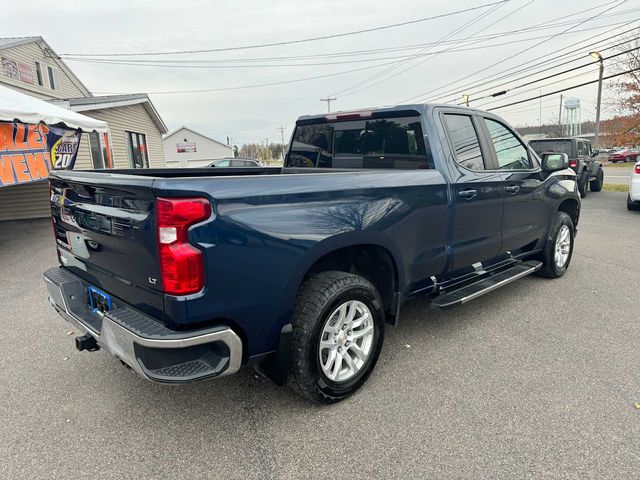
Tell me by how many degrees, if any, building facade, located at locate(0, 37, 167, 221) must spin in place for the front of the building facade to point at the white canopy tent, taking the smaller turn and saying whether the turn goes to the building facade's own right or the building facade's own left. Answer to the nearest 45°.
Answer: approximately 45° to the building facade's own right

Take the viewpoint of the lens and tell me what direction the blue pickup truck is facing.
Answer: facing away from the viewer and to the right of the viewer

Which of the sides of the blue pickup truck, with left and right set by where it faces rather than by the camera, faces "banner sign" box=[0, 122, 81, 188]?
left

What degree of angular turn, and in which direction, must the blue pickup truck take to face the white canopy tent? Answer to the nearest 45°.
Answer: approximately 90° to its left

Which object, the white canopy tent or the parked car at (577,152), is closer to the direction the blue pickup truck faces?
the parked car

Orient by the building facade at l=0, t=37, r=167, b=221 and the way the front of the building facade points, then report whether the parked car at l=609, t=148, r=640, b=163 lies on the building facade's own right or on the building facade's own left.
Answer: on the building facade's own left
